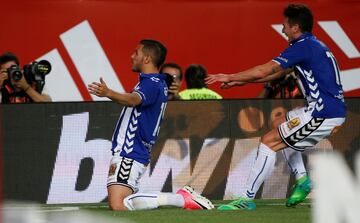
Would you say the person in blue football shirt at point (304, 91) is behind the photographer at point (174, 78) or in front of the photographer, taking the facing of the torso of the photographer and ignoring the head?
in front

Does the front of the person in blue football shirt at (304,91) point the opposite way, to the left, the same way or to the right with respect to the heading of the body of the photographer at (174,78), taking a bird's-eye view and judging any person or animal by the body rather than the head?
to the right

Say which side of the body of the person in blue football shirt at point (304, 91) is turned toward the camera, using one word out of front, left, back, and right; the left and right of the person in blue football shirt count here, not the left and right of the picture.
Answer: left

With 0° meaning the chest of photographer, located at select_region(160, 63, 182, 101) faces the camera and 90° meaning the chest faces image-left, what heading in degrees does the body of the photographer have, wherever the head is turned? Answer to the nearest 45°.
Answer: approximately 0°

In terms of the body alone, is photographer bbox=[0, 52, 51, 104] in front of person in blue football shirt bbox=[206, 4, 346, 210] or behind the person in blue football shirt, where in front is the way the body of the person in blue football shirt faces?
in front

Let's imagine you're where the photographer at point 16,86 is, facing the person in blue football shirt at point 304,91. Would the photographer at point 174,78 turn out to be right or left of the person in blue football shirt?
left

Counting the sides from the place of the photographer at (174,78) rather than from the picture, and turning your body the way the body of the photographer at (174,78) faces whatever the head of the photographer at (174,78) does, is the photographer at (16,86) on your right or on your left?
on your right

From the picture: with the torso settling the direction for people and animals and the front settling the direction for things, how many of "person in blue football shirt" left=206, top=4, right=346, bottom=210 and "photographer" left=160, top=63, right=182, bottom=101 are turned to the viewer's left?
1

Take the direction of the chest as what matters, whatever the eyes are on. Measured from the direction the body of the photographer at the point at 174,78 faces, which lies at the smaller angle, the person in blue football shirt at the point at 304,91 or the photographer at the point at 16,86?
the person in blue football shirt
